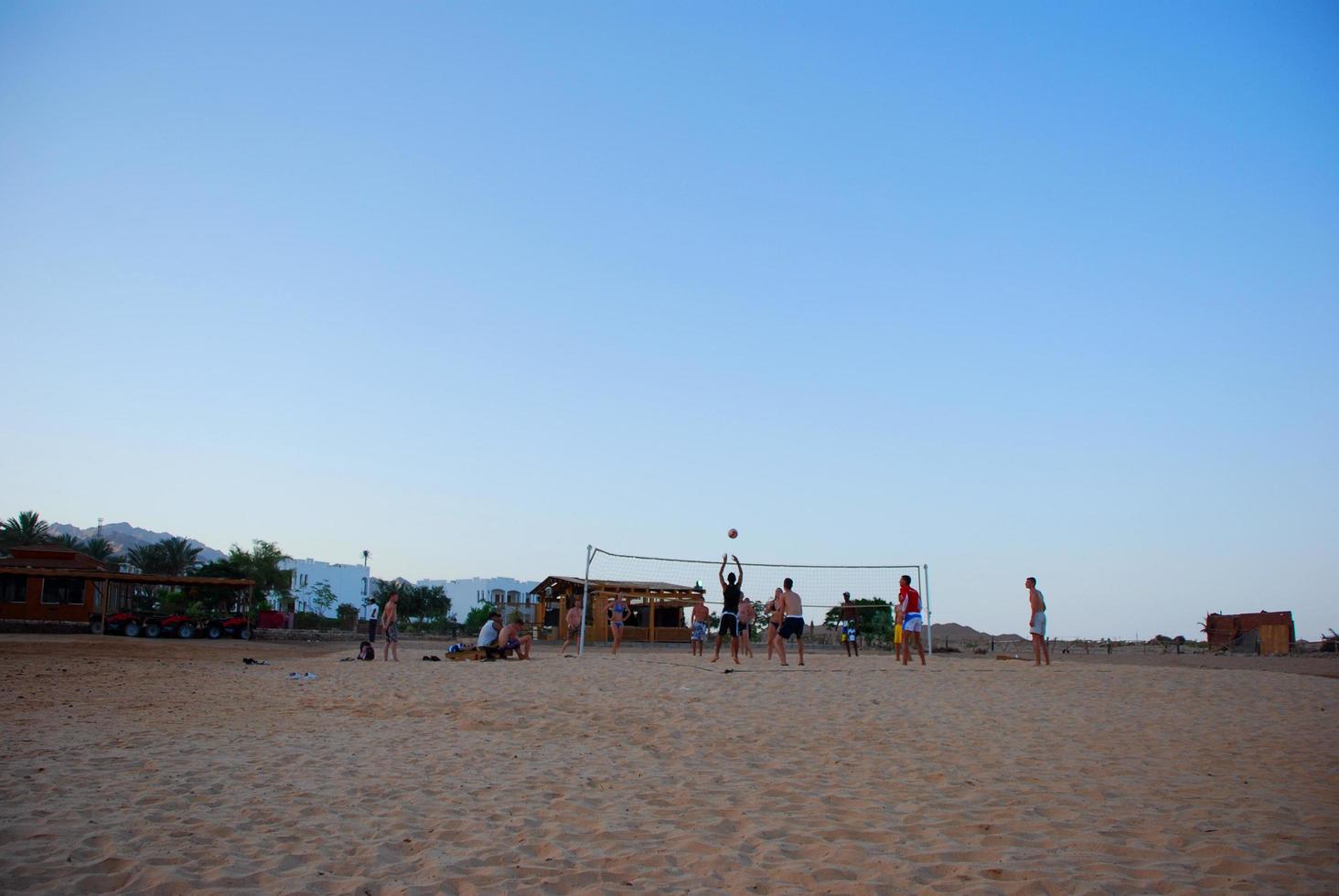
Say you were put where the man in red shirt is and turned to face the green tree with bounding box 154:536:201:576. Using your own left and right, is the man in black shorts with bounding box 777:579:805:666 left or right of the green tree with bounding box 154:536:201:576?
left

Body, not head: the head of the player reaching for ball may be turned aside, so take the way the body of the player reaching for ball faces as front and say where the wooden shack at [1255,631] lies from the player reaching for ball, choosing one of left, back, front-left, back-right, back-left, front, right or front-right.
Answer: front-right

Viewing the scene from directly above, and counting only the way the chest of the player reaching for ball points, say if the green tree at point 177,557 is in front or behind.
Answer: in front

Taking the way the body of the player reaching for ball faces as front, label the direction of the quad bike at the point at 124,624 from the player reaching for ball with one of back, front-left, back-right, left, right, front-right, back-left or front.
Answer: front-left

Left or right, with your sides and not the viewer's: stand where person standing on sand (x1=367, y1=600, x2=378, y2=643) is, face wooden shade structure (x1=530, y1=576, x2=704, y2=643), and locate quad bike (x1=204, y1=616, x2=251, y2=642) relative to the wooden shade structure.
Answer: left

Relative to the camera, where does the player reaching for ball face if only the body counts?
away from the camera

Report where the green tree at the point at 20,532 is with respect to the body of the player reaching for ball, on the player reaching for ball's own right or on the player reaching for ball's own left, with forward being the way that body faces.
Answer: on the player reaching for ball's own left

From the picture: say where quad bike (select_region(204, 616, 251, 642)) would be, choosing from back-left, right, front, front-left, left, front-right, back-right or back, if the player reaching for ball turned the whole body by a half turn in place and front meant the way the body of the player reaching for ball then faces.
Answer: back-right

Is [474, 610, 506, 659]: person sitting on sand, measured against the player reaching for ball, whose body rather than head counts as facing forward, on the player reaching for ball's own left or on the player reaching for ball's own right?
on the player reaching for ball's own left

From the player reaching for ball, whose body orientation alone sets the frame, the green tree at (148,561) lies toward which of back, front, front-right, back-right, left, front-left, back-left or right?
front-left

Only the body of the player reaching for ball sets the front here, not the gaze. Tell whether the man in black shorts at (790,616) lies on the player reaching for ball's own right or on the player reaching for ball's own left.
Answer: on the player reaching for ball's own right

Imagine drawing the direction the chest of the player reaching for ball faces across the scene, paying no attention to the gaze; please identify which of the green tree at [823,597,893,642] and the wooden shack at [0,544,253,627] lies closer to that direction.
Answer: the green tree
